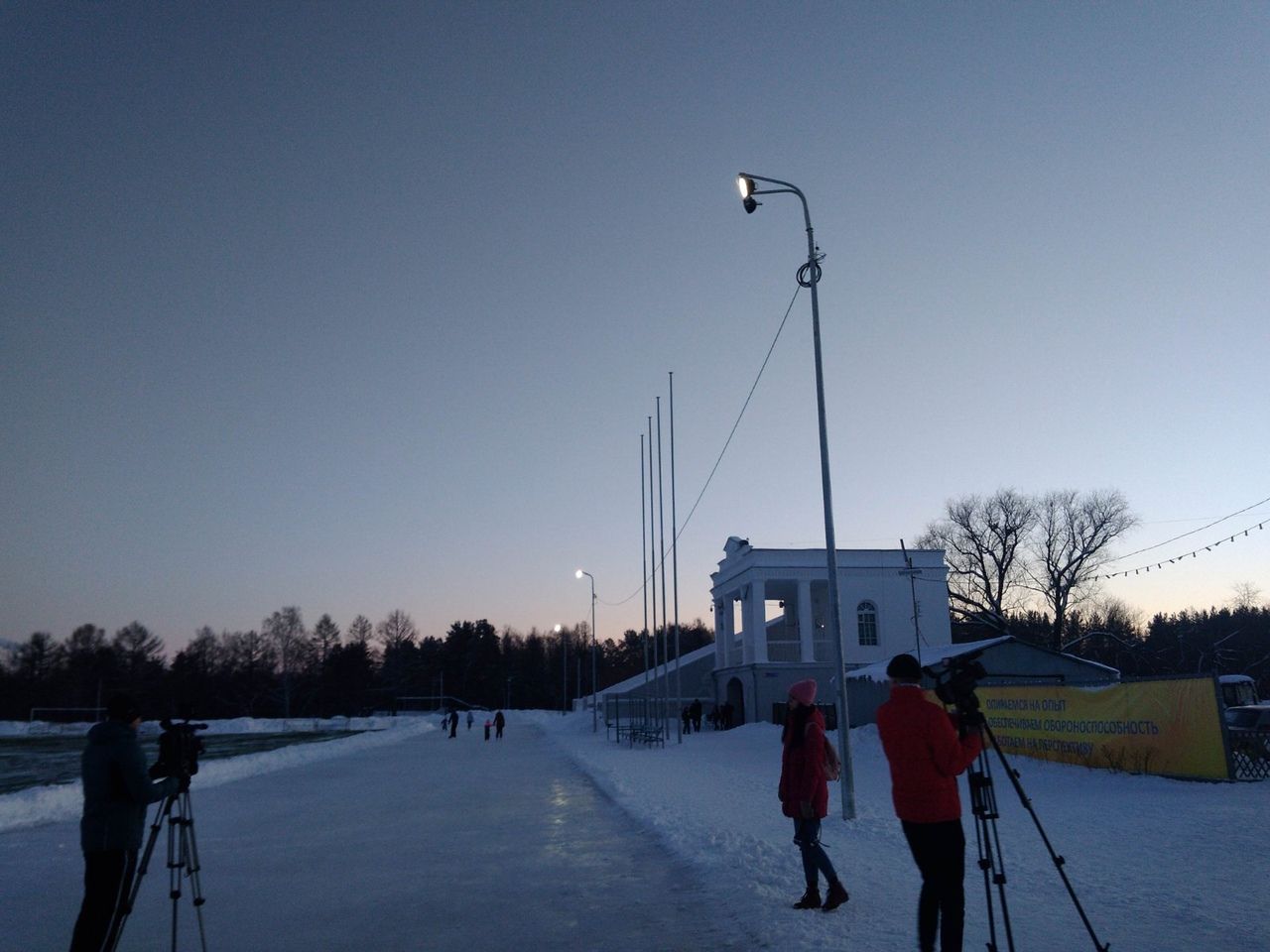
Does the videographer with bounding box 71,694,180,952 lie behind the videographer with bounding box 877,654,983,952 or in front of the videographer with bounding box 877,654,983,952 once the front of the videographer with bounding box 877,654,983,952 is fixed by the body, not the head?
behind

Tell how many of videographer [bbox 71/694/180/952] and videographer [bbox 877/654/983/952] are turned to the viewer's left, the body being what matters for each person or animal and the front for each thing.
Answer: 0

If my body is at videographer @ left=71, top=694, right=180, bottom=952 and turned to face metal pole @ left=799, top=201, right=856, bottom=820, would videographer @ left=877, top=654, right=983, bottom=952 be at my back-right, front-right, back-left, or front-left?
front-right

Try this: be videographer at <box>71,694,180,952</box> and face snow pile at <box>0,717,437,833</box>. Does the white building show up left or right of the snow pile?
right

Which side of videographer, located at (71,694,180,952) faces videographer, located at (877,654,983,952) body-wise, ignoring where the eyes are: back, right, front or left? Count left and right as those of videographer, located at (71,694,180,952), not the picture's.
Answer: right

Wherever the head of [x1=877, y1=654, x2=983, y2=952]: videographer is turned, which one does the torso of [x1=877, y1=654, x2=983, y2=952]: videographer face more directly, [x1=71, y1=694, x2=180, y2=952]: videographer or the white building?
the white building

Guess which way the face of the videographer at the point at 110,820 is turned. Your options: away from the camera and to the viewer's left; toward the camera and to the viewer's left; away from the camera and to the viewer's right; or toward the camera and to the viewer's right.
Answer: away from the camera and to the viewer's right

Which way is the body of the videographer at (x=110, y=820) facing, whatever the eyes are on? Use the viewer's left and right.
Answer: facing away from the viewer and to the right of the viewer

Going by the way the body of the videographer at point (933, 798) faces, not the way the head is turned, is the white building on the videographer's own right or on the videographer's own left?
on the videographer's own left

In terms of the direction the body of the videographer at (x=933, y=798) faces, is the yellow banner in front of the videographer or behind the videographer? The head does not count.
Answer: in front

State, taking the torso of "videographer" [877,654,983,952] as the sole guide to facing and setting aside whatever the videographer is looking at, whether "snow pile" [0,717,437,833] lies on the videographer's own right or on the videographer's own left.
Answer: on the videographer's own left

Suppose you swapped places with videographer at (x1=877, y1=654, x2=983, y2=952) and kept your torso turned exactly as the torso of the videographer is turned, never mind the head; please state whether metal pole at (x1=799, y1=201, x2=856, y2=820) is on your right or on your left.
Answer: on your left

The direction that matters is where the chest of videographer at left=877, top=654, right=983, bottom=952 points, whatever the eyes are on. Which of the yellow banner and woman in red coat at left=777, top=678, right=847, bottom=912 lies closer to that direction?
the yellow banner

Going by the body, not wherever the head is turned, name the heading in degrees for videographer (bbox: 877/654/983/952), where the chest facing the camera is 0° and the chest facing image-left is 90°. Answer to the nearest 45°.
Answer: approximately 225°
